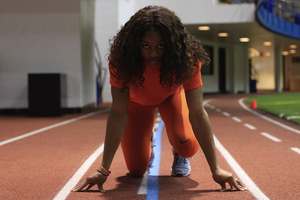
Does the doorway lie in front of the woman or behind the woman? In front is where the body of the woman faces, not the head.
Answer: behind

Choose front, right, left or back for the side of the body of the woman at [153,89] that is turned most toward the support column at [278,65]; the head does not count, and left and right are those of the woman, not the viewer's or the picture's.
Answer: back

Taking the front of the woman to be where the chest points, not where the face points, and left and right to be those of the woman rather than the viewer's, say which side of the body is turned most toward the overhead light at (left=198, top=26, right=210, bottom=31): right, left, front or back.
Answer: back

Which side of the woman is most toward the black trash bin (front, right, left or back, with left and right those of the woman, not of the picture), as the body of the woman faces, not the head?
back

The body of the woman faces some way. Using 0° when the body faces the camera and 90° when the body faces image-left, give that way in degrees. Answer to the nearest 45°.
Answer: approximately 0°
